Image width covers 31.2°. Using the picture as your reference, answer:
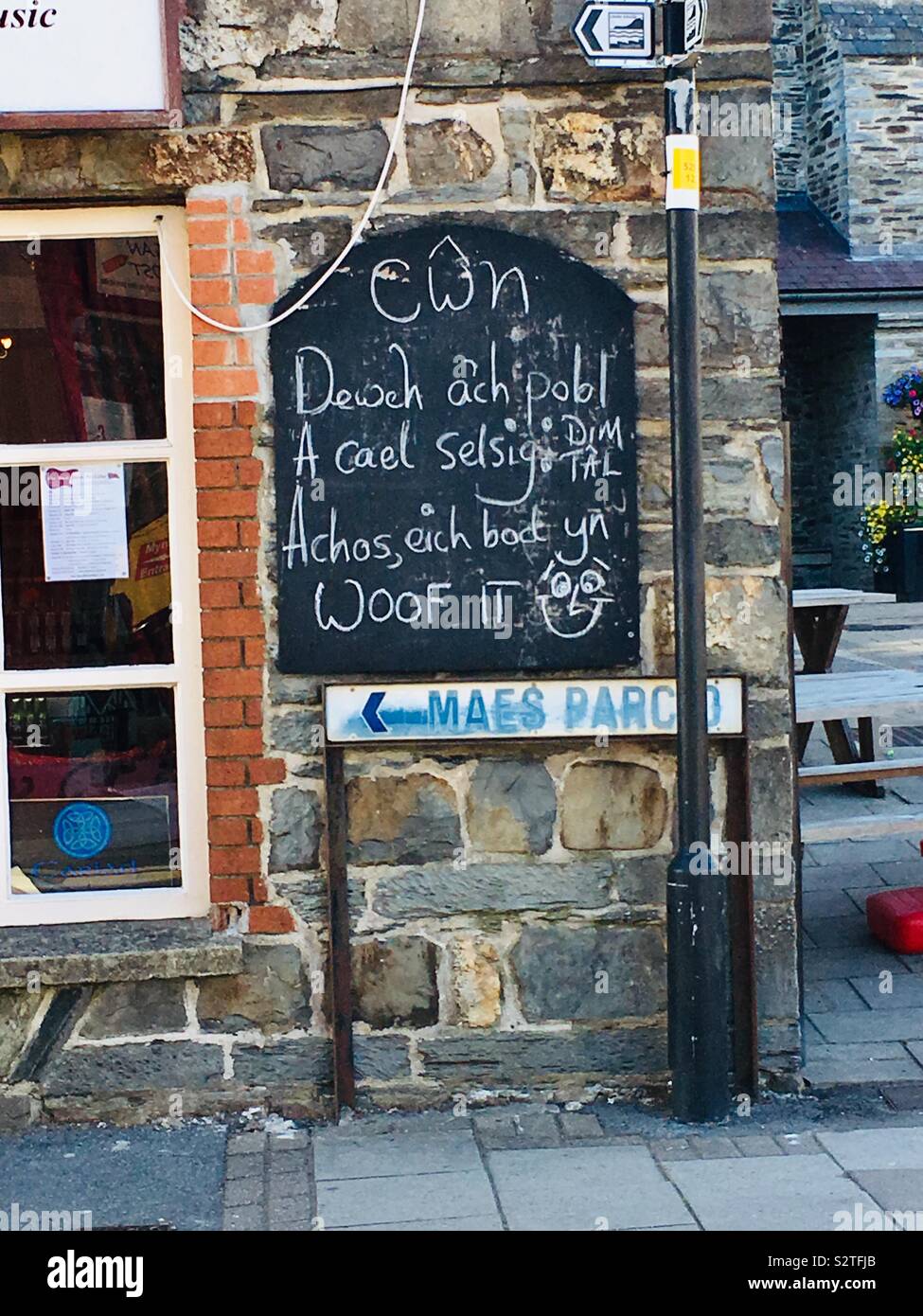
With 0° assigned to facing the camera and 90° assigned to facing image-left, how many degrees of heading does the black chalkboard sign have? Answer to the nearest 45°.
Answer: approximately 0°

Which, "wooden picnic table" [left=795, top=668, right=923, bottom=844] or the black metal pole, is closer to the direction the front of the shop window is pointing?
the black metal pole

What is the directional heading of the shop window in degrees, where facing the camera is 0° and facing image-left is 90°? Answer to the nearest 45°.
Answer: approximately 0°
